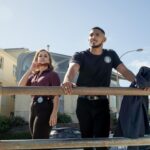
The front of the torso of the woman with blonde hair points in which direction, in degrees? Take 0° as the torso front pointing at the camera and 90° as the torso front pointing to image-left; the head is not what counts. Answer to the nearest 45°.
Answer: approximately 45°

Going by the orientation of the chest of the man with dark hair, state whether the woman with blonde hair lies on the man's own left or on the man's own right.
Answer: on the man's own right

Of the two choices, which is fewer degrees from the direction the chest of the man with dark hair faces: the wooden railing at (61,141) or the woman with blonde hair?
the wooden railing

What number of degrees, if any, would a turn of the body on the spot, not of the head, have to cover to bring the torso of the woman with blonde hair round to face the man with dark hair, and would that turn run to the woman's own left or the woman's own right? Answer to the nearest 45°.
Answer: approximately 90° to the woman's own left

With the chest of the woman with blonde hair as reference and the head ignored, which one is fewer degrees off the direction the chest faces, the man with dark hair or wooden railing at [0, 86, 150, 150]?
the wooden railing

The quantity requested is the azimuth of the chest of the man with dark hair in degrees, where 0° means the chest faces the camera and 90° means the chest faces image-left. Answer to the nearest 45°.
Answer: approximately 0°
